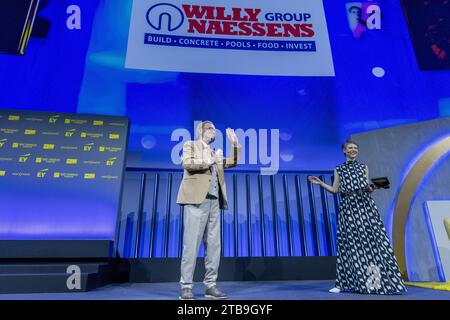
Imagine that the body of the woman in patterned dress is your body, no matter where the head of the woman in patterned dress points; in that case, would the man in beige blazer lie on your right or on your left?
on your right

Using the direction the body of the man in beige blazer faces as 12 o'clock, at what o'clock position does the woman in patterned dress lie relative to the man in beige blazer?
The woman in patterned dress is roughly at 10 o'clock from the man in beige blazer.

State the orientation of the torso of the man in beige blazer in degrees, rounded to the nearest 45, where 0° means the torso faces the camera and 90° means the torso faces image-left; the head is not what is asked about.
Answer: approximately 315°

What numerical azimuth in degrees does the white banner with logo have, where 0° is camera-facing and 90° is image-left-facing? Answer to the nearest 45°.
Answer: approximately 0°

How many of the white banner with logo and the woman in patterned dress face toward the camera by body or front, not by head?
2
